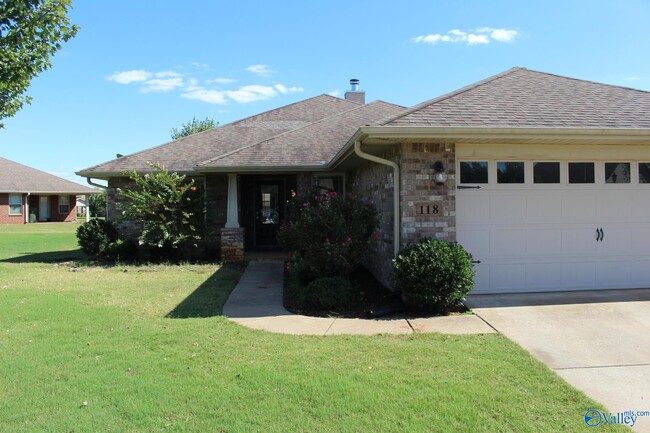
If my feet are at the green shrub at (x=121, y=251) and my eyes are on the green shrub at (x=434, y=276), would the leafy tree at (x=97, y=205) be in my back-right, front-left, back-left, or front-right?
back-left

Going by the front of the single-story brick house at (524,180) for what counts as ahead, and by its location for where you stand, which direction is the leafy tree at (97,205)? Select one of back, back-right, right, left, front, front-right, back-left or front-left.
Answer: back-right

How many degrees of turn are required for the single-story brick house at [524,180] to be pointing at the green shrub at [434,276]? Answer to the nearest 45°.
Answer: approximately 45° to its right

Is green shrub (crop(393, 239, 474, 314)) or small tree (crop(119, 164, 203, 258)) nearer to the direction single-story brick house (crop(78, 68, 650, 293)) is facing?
the green shrub

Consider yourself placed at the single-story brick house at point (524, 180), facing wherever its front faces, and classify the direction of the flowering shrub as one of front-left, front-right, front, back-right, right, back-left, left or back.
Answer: right

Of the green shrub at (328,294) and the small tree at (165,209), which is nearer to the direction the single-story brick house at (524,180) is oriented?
the green shrub

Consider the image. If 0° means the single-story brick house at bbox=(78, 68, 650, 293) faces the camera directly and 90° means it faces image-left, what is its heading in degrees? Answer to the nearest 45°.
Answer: approximately 0°

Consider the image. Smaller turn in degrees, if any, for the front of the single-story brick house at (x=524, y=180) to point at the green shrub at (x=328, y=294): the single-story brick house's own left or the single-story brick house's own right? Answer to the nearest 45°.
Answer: approximately 90° to the single-story brick house's own right

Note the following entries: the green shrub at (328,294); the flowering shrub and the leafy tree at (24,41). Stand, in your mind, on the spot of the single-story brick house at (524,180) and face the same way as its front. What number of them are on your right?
3

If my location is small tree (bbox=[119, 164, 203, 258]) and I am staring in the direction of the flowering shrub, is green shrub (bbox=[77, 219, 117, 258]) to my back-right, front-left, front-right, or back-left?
back-right
